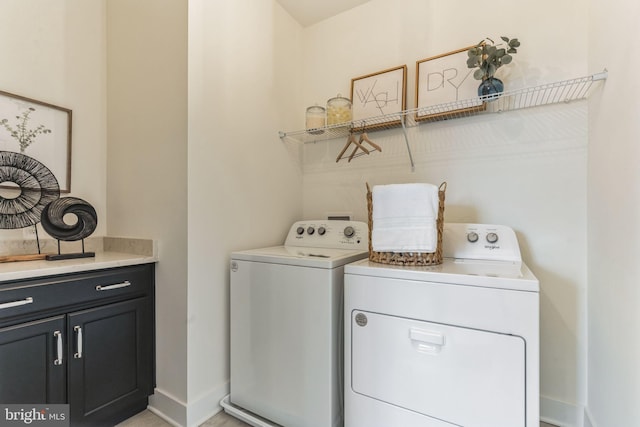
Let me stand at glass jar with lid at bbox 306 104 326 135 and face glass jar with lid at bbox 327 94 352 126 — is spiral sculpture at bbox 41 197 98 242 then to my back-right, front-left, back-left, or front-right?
back-right

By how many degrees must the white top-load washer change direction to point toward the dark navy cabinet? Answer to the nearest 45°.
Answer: approximately 45° to its right

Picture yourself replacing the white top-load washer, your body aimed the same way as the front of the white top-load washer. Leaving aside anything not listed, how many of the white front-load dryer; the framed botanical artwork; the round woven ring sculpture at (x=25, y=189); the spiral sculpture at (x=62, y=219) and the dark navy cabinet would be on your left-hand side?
1

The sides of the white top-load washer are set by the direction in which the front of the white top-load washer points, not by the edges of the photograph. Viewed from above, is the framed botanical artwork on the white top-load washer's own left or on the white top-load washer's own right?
on the white top-load washer's own right

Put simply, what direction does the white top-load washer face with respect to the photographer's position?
facing the viewer and to the left of the viewer

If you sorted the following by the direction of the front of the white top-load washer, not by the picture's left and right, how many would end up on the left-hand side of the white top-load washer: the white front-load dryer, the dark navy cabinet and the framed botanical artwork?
1

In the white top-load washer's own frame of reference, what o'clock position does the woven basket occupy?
The woven basket is roughly at 8 o'clock from the white top-load washer.

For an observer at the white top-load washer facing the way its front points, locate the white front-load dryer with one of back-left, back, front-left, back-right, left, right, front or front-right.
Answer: left

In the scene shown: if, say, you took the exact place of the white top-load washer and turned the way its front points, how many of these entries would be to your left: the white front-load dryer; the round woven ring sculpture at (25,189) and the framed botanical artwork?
1

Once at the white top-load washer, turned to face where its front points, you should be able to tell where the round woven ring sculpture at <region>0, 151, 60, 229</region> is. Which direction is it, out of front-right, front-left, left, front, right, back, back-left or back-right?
front-right
